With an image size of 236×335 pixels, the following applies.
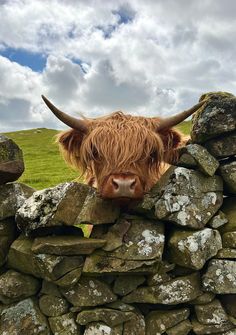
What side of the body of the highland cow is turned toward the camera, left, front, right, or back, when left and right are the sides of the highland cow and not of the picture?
front
